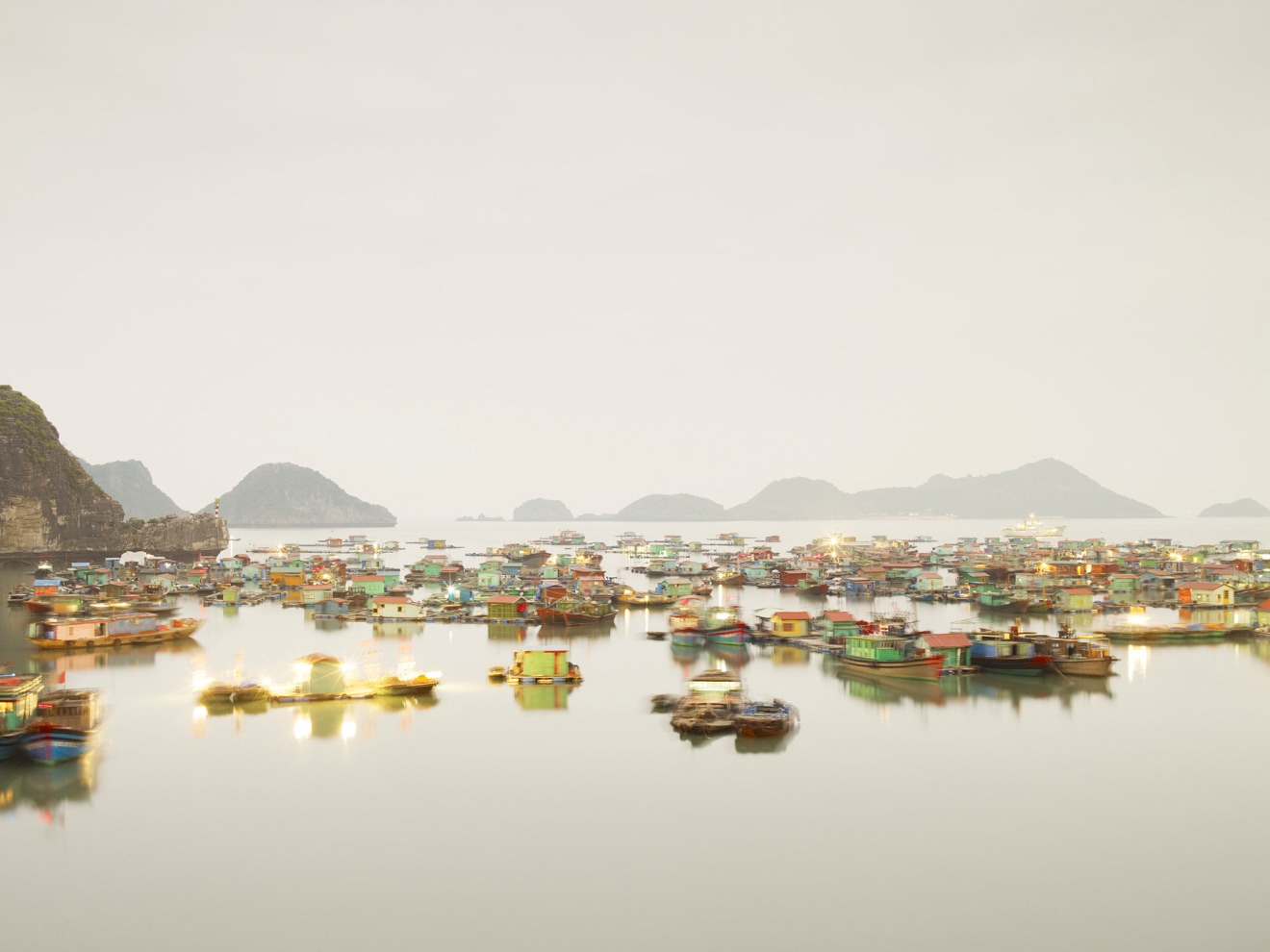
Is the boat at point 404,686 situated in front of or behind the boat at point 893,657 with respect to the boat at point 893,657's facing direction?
behind

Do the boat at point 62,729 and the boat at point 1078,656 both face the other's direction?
no

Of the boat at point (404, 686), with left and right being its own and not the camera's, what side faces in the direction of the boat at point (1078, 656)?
front

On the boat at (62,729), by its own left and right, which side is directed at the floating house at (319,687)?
back

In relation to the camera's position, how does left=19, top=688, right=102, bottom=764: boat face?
facing the viewer and to the left of the viewer

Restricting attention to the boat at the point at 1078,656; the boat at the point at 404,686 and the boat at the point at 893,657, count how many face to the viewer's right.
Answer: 3

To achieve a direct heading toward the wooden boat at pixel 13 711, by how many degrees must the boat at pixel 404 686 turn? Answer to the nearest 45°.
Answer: approximately 135° to its right

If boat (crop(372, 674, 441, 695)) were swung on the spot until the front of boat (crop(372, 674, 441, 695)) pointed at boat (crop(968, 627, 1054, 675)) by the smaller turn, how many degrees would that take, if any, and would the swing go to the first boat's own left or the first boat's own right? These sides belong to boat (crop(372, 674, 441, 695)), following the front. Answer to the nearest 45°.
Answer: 0° — it already faces it

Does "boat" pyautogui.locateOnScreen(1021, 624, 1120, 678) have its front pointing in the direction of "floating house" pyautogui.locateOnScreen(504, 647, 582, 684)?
no

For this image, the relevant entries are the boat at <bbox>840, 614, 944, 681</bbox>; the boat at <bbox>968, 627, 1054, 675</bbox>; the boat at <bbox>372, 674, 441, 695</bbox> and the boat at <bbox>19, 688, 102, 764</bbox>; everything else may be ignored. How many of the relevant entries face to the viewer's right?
3

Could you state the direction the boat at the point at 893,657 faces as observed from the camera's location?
facing to the right of the viewer

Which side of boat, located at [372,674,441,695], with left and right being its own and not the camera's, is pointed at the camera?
right

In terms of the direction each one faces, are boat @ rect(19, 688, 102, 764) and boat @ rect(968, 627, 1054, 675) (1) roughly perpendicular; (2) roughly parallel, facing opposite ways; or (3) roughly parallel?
roughly perpendicular

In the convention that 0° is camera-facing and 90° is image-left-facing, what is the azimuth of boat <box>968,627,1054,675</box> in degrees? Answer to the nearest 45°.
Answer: approximately 270°

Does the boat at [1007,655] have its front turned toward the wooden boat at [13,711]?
no

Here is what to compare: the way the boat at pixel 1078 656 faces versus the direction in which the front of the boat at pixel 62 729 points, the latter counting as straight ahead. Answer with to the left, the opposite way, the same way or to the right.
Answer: to the left

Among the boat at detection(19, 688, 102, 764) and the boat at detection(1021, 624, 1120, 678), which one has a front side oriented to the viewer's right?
the boat at detection(1021, 624, 1120, 678)

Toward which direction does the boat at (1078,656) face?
to the viewer's right

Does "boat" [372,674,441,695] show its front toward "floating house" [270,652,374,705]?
no

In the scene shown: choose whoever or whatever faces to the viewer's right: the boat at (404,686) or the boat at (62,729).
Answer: the boat at (404,686)
